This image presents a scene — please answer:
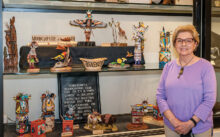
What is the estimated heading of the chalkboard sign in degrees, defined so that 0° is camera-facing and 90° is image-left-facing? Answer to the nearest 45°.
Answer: approximately 0°

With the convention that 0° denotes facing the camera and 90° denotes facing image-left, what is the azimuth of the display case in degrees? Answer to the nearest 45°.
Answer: approximately 0°

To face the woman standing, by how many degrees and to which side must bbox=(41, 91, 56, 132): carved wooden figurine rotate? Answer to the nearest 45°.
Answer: approximately 45° to its left
